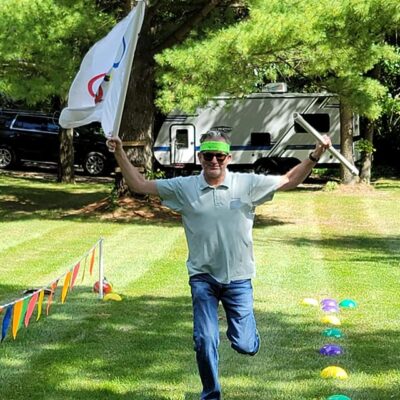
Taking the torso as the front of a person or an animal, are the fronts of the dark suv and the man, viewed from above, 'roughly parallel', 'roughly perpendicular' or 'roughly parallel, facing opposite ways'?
roughly perpendicular

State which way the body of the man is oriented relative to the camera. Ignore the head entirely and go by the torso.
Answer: toward the camera

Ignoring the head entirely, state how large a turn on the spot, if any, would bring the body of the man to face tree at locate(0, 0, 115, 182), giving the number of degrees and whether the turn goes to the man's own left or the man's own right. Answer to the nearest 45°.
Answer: approximately 180°

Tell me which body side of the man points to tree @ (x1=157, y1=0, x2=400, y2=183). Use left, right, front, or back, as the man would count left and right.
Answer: back

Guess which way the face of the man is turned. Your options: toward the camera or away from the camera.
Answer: toward the camera

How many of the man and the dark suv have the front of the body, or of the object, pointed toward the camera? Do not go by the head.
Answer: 1

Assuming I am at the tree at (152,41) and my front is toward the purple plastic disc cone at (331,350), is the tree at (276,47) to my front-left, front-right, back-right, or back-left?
front-left

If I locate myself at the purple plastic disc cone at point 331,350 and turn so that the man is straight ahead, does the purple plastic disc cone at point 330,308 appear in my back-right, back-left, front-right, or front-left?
back-right
